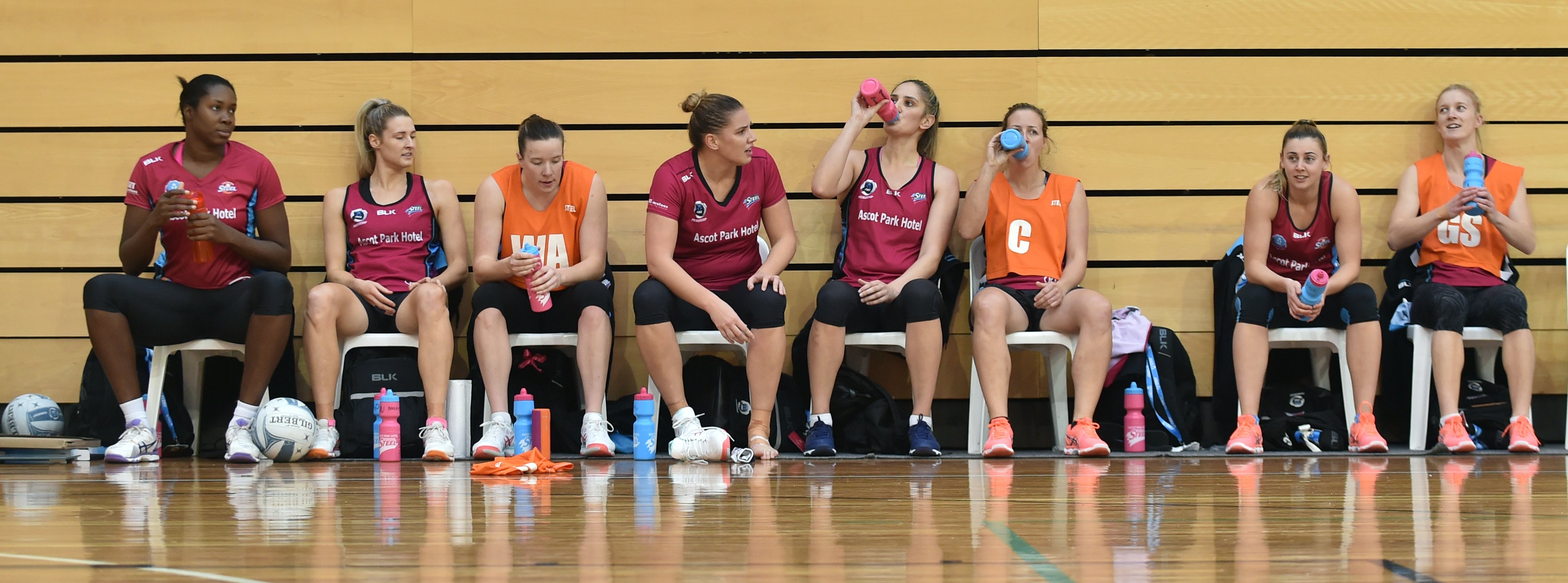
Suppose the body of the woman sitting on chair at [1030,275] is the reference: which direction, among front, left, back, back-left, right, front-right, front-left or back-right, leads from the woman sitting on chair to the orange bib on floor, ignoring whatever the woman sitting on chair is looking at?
front-right

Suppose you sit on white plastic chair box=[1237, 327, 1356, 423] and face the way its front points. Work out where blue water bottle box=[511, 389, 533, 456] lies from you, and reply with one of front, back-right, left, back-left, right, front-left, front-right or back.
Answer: front-right

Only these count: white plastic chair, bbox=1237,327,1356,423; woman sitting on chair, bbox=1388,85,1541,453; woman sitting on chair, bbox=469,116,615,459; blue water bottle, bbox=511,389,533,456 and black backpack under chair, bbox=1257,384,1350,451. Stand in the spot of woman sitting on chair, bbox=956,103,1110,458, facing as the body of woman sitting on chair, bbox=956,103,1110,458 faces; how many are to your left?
3

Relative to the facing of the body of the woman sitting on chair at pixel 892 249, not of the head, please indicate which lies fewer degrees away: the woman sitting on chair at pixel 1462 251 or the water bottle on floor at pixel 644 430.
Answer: the water bottle on floor

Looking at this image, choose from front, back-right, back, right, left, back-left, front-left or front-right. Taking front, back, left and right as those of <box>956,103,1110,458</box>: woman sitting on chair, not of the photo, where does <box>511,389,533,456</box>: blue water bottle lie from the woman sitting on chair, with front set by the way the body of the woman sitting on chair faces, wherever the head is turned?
front-right

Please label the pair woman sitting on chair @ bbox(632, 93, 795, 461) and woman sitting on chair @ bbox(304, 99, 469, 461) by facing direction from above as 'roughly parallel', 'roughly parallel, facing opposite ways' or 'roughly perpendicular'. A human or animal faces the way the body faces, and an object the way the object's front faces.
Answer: roughly parallel

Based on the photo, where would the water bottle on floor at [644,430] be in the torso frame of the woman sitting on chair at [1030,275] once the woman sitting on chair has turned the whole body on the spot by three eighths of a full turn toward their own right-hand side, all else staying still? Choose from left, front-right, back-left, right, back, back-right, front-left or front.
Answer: left

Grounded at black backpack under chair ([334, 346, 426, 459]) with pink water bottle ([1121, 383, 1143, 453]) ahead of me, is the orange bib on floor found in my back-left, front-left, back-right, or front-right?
front-right

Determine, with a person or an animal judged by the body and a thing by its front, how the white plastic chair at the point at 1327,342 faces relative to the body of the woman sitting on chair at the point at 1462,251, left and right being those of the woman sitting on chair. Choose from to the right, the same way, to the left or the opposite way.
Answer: the same way

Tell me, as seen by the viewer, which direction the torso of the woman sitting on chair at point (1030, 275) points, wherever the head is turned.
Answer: toward the camera

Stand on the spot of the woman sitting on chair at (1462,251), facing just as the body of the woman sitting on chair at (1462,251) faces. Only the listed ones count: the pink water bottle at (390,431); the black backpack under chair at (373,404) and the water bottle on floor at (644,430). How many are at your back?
0

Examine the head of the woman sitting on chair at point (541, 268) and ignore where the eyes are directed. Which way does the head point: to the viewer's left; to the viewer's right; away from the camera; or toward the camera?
toward the camera

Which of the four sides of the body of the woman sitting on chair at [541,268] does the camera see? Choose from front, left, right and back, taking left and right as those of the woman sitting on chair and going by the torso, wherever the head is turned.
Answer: front

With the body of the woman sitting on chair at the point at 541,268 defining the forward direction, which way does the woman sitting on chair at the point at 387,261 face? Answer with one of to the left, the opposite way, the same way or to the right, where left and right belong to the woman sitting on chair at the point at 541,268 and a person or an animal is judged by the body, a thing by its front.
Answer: the same way

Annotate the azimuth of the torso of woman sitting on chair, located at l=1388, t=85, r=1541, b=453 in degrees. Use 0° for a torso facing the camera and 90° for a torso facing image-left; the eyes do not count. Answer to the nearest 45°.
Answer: approximately 0°

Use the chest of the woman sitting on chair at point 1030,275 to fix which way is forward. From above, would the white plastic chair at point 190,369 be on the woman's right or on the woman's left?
on the woman's right

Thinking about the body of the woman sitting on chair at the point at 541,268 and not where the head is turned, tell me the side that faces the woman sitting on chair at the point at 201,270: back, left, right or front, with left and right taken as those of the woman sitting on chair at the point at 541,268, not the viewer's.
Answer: right

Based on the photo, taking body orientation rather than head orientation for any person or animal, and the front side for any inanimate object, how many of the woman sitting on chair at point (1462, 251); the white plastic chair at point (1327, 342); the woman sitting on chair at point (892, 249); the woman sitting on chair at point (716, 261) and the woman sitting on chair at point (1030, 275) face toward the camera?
5

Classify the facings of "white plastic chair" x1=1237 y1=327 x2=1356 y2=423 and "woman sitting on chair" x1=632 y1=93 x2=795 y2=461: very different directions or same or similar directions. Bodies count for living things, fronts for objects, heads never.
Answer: same or similar directions

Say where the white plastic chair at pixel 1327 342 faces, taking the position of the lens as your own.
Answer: facing the viewer

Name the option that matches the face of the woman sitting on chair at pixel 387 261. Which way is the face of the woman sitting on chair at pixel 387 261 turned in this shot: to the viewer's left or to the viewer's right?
to the viewer's right
